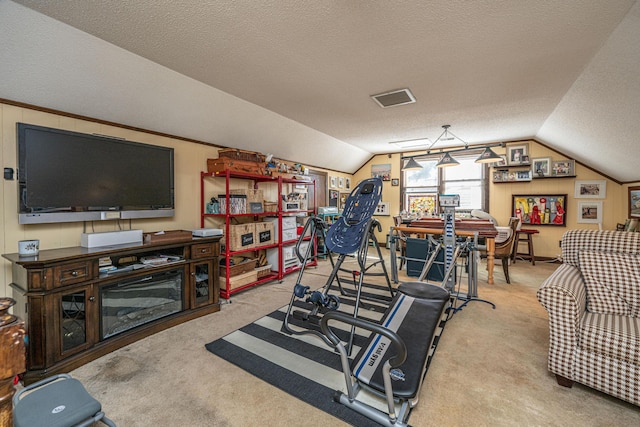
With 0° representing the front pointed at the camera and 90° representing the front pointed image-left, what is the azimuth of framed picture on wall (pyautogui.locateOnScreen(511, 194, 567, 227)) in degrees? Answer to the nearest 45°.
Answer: approximately 0°

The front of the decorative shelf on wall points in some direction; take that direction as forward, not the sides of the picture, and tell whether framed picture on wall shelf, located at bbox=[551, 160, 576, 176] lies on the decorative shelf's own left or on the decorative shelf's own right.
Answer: on the decorative shelf's own left

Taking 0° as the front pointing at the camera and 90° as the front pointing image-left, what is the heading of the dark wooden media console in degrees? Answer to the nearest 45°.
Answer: approximately 315°

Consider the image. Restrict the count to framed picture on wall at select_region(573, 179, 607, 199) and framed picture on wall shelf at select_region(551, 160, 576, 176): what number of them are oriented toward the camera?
2

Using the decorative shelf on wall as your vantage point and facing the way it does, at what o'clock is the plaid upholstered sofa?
The plaid upholstered sofa is roughly at 12 o'clock from the decorative shelf on wall.

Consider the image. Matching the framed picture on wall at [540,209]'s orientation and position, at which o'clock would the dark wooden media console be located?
The dark wooden media console is roughly at 1 o'clock from the framed picture on wall.

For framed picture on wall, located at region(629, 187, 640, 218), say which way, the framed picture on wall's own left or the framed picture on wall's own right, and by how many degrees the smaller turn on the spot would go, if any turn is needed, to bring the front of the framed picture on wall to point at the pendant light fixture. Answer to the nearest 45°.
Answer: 0° — it already faces it

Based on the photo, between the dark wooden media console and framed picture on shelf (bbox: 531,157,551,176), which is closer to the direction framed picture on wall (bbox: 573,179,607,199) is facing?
the dark wooden media console

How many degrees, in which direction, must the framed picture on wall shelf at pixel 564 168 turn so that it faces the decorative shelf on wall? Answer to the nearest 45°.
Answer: approximately 90° to its right

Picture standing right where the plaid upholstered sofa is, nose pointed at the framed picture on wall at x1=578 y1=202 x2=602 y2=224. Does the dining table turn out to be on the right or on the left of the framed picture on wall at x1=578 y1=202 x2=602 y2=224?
left
